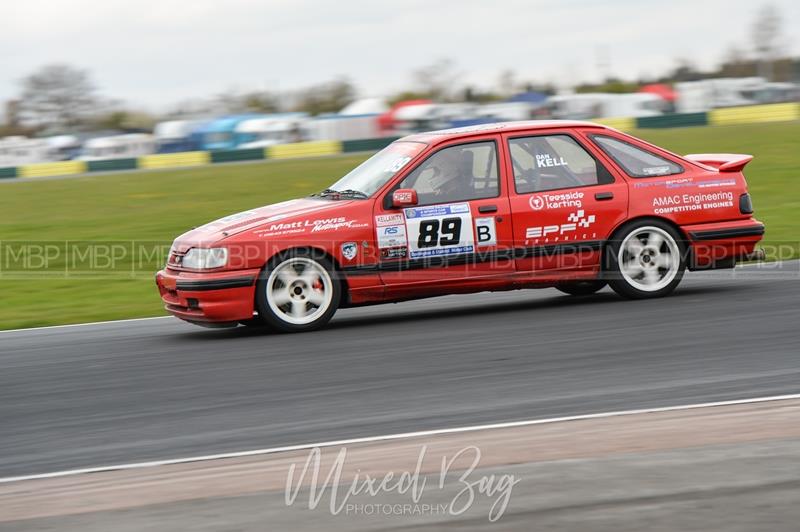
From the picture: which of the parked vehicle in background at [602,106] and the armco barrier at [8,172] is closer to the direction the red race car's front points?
the armco barrier

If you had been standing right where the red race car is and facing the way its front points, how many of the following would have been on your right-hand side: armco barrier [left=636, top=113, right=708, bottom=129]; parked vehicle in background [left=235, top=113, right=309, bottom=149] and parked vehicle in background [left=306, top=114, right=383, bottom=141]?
3

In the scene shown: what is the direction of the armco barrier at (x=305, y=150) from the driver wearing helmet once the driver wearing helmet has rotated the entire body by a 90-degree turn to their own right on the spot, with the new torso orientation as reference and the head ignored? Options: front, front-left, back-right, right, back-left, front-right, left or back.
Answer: front

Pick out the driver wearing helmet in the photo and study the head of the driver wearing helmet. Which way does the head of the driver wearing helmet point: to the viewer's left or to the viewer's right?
to the viewer's left

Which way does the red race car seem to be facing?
to the viewer's left

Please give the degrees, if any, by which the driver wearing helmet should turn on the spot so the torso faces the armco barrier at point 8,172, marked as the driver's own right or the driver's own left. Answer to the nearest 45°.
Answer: approximately 45° to the driver's own right

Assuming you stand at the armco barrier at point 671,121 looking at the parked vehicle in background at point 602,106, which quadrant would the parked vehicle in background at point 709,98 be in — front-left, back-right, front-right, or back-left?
front-right

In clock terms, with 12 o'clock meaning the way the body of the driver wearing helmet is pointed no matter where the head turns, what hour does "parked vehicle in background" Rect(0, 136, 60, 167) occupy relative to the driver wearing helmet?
The parked vehicle in background is roughly at 2 o'clock from the driver wearing helmet.

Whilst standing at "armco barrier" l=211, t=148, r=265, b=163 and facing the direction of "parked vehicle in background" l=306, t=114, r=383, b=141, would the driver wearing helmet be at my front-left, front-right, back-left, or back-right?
back-right

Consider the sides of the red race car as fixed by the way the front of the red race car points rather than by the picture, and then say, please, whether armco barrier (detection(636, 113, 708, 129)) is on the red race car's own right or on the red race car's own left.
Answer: on the red race car's own right

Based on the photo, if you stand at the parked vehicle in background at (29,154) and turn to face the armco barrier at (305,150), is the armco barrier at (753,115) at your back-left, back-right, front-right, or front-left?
front-left

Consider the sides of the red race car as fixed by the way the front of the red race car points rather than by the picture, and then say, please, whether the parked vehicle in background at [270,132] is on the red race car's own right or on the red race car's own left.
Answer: on the red race car's own right

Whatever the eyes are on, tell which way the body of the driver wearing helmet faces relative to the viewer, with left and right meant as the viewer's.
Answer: facing to the left of the viewer
